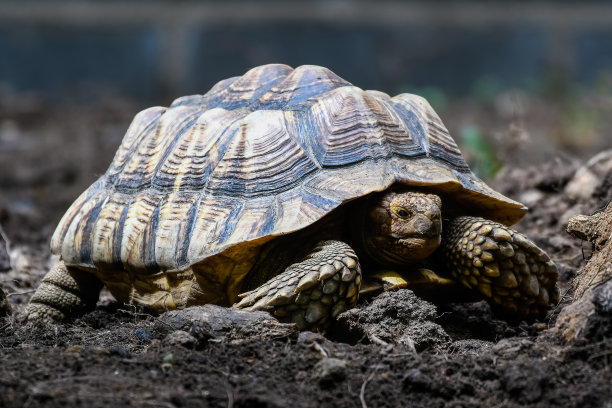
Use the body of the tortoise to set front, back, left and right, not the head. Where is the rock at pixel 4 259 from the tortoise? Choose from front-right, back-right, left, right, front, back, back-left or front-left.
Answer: back

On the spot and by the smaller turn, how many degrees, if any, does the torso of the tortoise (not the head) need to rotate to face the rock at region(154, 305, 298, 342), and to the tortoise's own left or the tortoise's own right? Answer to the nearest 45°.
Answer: approximately 45° to the tortoise's own right

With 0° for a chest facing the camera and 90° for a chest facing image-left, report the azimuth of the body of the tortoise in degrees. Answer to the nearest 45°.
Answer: approximately 315°

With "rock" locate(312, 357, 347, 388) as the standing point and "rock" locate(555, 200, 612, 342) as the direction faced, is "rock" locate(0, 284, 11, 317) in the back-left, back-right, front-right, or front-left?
back-left

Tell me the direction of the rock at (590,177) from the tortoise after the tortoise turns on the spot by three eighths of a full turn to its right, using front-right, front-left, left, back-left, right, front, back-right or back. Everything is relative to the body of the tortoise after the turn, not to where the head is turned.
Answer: back-right

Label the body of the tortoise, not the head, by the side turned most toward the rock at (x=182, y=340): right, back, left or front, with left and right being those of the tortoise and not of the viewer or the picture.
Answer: right

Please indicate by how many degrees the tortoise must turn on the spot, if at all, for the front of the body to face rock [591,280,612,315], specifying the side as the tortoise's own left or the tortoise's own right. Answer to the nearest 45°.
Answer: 0° — it already faces it
